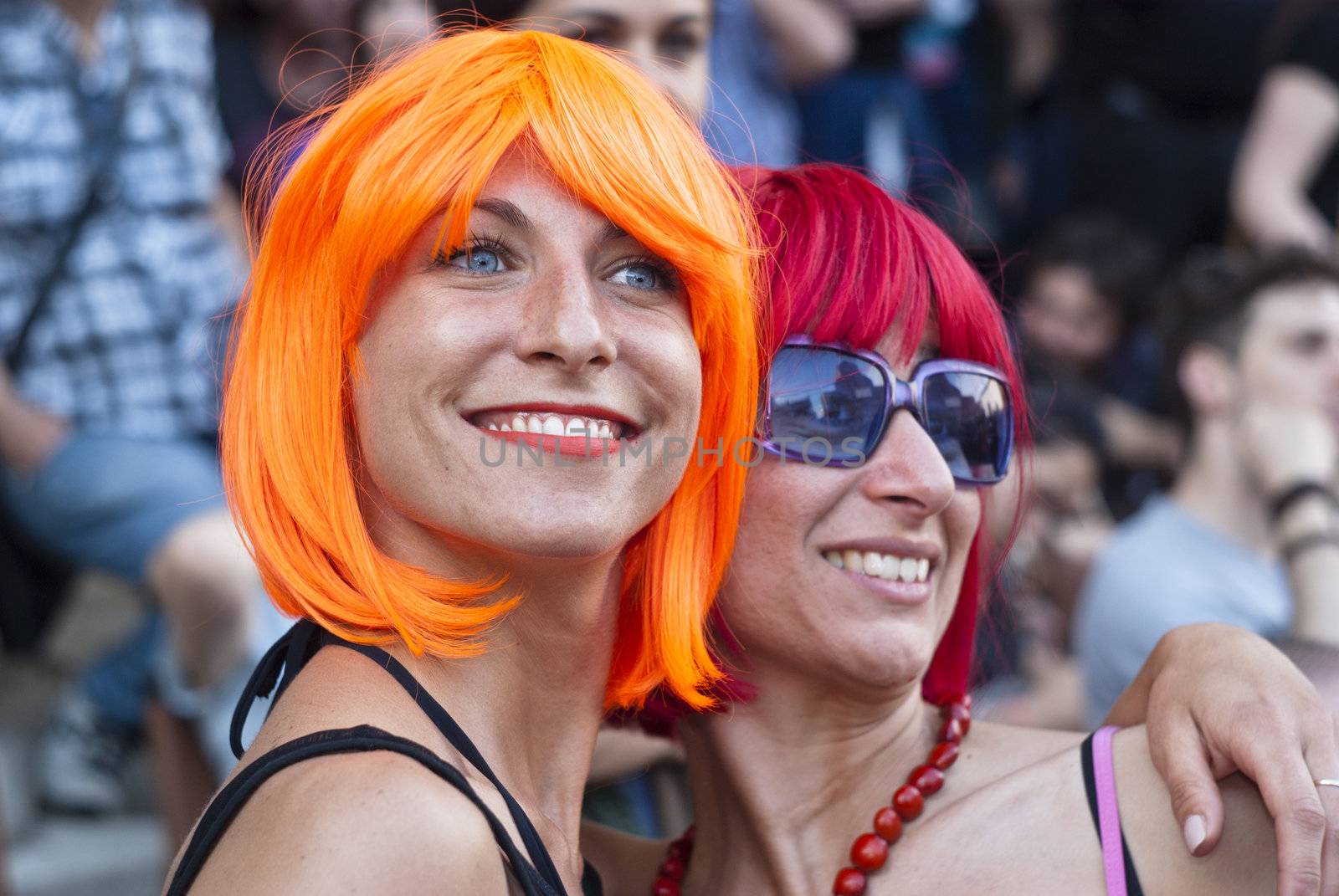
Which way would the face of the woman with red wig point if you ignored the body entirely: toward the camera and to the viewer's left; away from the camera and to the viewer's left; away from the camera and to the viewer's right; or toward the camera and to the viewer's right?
toward the camera and to the viewer's right

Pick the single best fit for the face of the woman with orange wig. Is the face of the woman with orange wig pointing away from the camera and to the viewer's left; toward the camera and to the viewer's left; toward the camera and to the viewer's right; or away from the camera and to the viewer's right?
toward the camera and to the viewer's right

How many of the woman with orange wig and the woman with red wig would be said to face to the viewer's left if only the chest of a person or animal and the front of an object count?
0

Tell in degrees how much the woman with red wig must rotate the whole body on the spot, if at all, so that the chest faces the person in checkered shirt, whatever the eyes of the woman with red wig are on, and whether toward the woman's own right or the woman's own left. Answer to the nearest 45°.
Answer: approximately 180°

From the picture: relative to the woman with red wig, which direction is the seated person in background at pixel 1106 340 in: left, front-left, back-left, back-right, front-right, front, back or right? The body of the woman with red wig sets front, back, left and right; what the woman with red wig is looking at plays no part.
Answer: back-left

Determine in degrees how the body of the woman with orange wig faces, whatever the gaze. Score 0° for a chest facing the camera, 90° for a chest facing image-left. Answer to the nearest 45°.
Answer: approximately 315°
